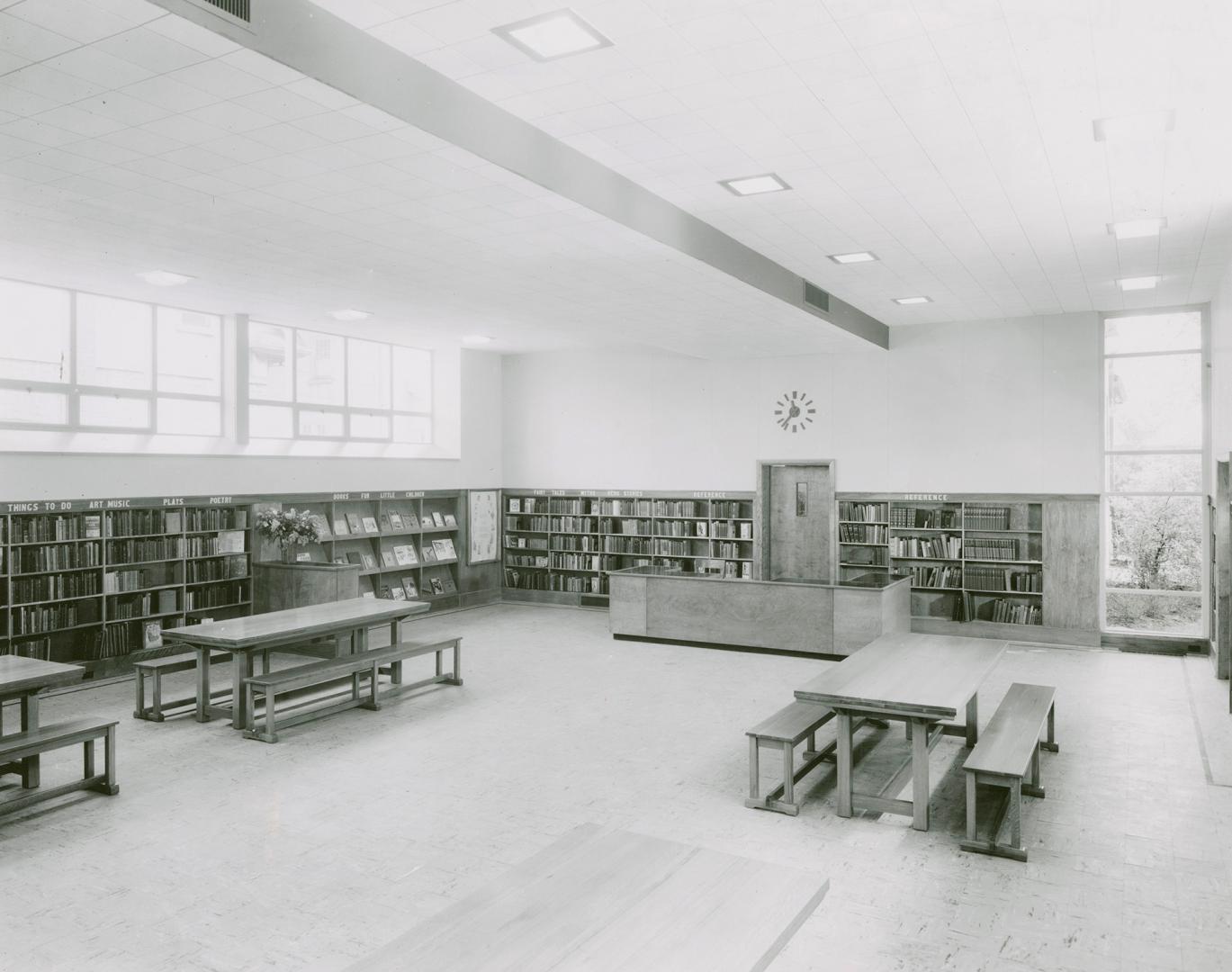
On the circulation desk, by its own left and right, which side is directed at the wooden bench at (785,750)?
front

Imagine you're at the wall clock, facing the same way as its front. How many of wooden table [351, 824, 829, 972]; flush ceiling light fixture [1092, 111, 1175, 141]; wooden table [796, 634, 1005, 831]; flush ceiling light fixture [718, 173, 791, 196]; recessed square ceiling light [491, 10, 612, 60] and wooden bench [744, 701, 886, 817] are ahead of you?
6

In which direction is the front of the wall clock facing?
toward the camera

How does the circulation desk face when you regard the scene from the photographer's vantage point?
facing the viewer

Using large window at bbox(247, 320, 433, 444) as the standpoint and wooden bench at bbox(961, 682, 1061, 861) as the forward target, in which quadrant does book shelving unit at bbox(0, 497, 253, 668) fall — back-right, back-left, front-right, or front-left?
front-right

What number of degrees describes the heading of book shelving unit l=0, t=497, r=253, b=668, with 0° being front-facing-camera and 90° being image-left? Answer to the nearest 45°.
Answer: approximately 315°

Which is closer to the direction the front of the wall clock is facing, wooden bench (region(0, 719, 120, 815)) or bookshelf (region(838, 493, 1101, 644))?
the wooden bench

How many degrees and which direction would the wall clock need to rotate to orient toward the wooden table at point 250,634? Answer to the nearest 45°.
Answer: approximately 45° to its right

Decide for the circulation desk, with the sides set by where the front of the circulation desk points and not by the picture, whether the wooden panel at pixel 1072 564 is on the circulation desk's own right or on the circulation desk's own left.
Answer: on the circulation desk's own left

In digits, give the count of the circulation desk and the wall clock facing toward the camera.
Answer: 2

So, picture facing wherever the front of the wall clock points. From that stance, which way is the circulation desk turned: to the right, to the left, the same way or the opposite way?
the same way

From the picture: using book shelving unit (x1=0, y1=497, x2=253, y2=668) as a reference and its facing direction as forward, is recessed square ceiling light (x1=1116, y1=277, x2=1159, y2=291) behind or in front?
in front

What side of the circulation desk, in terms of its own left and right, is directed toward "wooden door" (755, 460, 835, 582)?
back

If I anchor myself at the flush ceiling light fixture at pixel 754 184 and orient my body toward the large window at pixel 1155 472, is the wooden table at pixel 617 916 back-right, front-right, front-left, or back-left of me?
back-right

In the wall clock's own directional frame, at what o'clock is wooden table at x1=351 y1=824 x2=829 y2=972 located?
The wooden table is roughly at 12 o'clock from the wall clock.

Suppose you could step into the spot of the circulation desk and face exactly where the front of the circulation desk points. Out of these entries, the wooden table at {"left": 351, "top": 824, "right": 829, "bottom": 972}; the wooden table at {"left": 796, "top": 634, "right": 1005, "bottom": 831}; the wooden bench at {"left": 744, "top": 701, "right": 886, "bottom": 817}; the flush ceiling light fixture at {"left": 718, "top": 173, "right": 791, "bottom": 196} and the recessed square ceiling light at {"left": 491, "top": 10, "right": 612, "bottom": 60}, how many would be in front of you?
5

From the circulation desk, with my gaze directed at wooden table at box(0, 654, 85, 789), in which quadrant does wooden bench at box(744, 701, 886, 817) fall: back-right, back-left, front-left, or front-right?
front-left

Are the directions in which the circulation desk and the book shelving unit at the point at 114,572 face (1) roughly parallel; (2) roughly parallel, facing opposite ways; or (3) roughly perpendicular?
roughly perpendicular

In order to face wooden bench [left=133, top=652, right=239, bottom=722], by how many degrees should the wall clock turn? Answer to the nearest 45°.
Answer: approximately 45° to its right

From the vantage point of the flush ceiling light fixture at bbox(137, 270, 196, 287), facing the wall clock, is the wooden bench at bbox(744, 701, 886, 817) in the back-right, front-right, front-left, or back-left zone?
front-right

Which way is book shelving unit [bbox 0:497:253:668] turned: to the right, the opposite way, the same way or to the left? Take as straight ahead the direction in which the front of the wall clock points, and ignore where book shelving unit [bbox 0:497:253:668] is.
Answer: to the left

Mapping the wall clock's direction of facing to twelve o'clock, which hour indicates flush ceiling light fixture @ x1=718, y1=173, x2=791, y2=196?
The flush ceiling light fixture is roughly at 12 o'clock from the wall clock.
